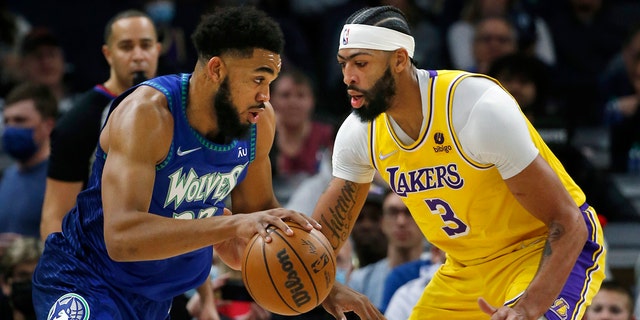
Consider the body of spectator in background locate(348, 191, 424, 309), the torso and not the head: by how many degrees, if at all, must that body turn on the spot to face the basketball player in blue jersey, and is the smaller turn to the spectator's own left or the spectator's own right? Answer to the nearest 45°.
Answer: approximately 45° to the spectator's own right

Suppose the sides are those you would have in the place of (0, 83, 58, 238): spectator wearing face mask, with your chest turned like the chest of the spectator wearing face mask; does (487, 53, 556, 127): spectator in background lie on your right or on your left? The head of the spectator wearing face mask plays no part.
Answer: on your left

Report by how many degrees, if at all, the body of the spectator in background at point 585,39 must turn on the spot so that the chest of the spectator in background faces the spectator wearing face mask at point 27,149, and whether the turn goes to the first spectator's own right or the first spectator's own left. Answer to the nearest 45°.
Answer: approximately 45° to the first spectator's own right

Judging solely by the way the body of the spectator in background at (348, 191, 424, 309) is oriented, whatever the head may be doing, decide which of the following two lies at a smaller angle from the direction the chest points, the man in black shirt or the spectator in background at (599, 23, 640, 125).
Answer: the man in black shirt

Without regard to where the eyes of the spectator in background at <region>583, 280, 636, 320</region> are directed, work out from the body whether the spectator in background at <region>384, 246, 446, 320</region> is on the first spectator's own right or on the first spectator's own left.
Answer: on the first spectator's own right

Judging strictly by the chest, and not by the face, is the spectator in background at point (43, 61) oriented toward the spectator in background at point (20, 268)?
yes

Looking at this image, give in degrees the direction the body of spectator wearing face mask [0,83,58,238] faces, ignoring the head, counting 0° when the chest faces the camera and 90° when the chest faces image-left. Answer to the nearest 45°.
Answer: approximately 45°

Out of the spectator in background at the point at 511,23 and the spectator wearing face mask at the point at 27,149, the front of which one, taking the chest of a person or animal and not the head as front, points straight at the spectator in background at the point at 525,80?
the spectator in background at the point at 511,23
